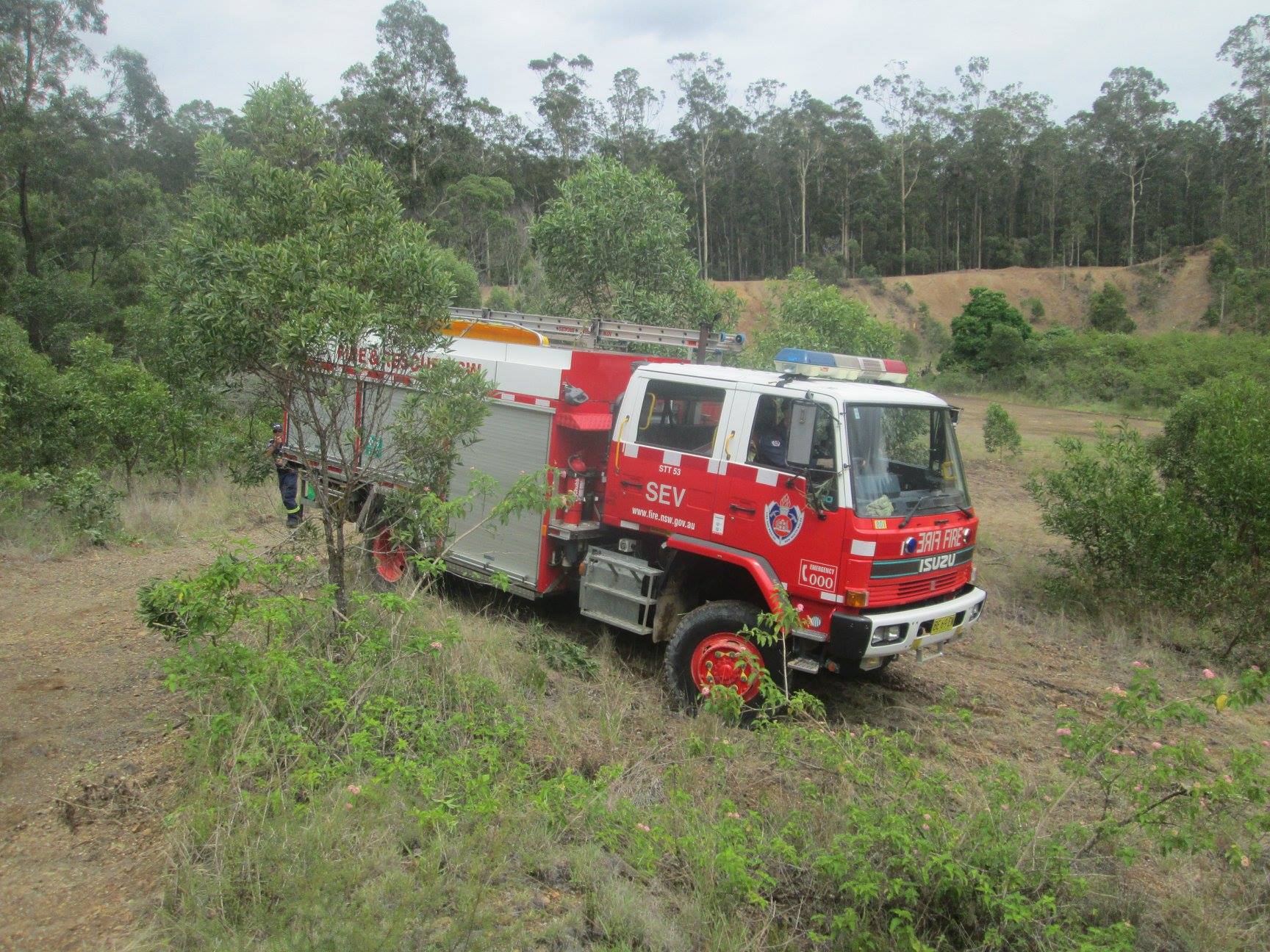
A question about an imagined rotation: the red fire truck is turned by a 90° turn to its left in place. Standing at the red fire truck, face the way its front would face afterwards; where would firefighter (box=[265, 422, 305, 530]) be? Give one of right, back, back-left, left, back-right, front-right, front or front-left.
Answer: left

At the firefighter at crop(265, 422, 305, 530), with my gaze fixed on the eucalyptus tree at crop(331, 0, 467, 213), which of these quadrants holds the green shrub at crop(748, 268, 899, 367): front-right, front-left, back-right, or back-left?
front-right

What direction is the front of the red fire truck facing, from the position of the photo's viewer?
facing the viewer and to the right of the viewer

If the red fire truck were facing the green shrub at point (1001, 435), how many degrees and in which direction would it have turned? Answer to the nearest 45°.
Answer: approximately 90° to its left

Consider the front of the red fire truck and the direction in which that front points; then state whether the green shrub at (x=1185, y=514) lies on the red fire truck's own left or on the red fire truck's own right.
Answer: on the red fire truck's own left

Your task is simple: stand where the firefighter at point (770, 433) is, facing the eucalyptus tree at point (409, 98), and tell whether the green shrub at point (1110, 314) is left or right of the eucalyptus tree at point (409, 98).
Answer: right

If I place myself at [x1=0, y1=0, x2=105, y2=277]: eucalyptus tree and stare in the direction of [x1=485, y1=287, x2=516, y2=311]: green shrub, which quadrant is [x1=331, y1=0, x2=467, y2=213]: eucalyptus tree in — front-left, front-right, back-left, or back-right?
front-left

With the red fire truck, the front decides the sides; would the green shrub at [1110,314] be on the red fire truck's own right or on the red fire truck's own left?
on the red fire truck's own left

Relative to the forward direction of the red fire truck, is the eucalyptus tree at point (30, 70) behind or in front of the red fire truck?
behind

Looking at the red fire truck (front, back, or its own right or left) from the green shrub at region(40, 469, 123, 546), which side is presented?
back

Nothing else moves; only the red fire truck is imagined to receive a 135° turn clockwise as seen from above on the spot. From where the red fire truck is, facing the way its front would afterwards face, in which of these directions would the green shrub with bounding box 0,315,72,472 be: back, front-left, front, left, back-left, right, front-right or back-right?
front-right

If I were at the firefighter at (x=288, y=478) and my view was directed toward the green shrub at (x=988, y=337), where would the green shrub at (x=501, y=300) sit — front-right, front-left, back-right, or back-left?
front-left

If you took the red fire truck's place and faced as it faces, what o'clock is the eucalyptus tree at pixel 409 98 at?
The eucalyptus tree is roughly at 7 o'clock from the red fire truck.
